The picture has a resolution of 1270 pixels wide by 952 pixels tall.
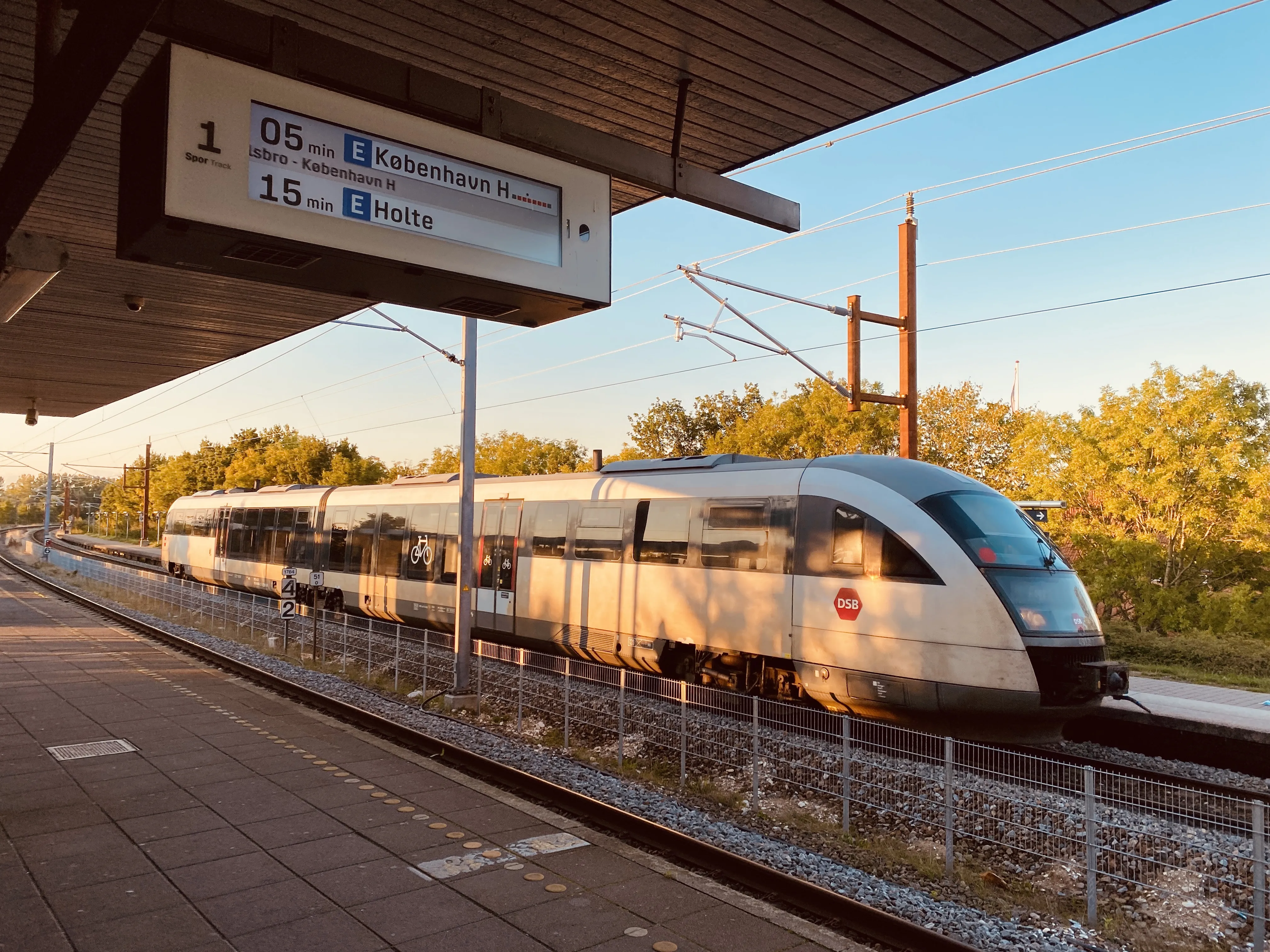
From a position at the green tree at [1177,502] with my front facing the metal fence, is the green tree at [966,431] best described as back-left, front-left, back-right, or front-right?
back-right

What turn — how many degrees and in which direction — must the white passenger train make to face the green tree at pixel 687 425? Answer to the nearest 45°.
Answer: approximately 135° to its left

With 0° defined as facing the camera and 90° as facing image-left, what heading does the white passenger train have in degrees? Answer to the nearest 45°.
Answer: approximately 315°

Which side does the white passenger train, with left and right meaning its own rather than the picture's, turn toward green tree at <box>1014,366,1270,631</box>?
left

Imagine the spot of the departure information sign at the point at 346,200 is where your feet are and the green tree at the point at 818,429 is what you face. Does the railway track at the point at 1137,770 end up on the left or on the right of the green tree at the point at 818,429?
right

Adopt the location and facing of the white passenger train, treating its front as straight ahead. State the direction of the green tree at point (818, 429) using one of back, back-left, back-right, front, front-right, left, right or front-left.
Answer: back-left

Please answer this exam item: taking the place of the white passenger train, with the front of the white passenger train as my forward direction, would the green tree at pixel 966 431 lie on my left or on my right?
on my left
